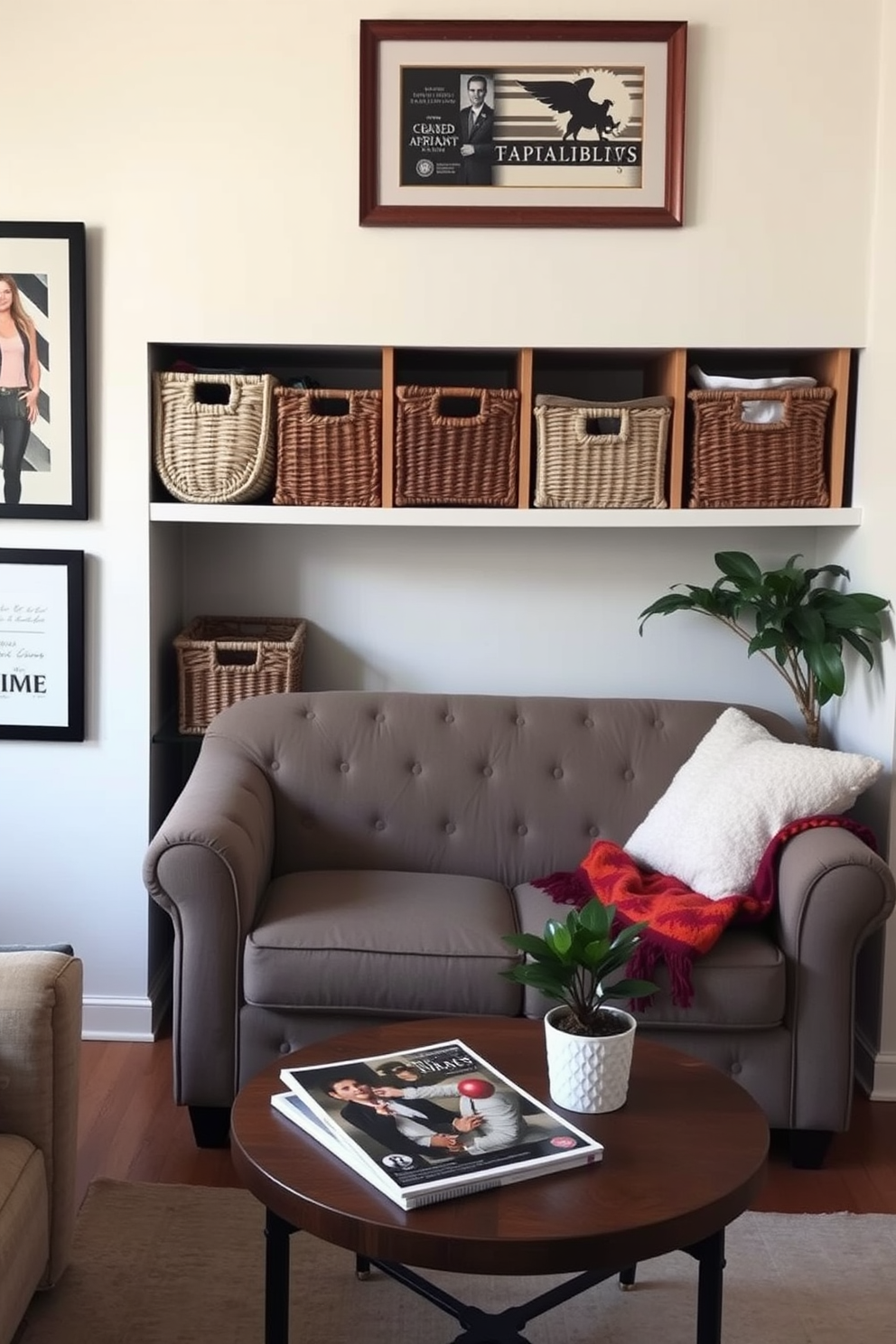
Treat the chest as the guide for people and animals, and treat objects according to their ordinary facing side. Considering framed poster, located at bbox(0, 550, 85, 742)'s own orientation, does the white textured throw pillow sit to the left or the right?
on its left

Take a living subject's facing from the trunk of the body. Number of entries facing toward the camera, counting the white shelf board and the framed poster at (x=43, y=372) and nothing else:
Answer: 2

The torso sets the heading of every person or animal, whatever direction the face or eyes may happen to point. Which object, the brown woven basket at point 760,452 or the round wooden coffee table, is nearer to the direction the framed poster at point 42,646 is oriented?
the round wooden coffee table

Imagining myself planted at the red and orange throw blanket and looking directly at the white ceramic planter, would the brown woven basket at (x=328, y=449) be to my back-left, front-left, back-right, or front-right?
back-right

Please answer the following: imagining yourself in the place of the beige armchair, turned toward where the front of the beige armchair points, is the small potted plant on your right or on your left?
on your left
